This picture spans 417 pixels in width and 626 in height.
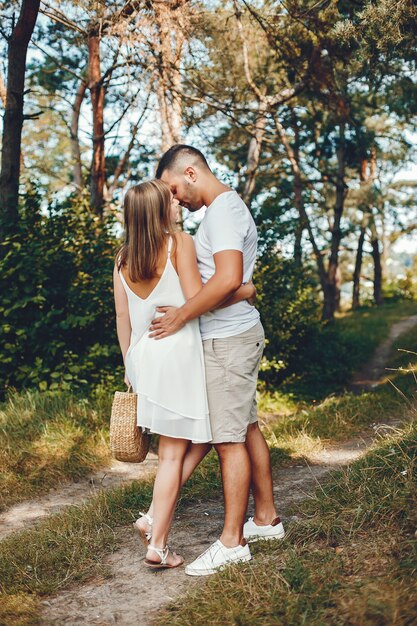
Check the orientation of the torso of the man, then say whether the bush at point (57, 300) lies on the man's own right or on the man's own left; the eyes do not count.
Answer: on the man's own right

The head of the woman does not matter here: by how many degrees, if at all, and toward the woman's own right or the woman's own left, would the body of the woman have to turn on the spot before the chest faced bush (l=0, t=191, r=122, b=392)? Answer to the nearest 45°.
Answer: approximately 45° to the woman's own left

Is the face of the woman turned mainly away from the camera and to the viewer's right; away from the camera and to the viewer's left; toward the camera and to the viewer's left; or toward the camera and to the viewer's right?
away from the camera and to the viewer's right

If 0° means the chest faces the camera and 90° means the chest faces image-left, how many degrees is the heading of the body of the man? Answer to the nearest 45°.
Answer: approximately 90°

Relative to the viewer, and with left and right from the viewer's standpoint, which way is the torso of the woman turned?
facing away from the viewer and to the right of the viewer
